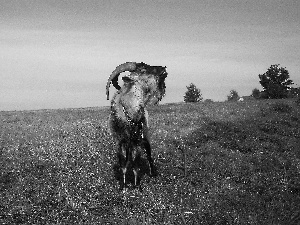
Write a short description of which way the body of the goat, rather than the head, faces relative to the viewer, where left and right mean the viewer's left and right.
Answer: facing the viewer

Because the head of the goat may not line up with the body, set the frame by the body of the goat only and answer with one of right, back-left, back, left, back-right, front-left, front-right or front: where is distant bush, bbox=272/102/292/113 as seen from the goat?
back-left
